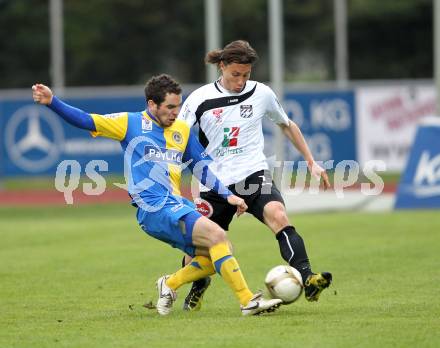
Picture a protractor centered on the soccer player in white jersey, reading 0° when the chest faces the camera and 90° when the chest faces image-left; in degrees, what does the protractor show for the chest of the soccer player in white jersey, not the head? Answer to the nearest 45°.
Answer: approximately 0°

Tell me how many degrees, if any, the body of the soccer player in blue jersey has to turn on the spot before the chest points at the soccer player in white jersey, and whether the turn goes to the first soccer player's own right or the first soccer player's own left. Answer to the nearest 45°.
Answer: approximately 90° to the first soccer player's own left

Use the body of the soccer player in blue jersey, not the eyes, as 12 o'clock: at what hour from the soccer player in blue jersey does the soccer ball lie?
The soccer ball is roughly at 11 o'clock from the soccer player in blue jersey.

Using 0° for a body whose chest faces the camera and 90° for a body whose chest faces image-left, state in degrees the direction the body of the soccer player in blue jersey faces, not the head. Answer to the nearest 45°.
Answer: approximately 315°

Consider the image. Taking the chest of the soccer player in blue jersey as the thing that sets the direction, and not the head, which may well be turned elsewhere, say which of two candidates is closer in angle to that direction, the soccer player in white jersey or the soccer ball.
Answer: the soccer ball
